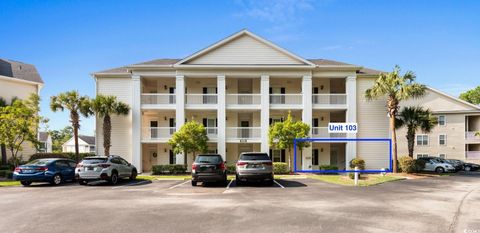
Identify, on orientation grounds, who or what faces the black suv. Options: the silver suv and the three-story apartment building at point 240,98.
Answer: the three-story apartment building

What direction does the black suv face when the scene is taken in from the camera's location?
facing away from the viewer

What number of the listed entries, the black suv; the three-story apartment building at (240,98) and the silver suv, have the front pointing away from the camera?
2

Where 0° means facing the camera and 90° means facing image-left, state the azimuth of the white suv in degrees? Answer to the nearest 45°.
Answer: approximately 225°

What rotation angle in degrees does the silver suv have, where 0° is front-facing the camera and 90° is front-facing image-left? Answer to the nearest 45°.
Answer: approximately 180°

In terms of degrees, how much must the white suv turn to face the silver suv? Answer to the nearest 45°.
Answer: approximately 90° to its right

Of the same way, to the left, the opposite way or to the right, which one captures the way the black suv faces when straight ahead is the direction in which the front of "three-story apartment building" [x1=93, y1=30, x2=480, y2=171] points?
the opposite way

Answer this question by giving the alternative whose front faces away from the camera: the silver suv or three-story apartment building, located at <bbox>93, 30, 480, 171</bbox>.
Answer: the silver suv

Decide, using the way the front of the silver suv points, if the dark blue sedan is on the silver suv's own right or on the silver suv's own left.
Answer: on the silver suv's own left

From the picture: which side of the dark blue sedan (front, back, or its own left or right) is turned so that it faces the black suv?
right

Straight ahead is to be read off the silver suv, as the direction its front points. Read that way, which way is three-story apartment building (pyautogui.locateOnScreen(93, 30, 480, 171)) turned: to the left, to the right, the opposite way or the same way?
the opposite way
